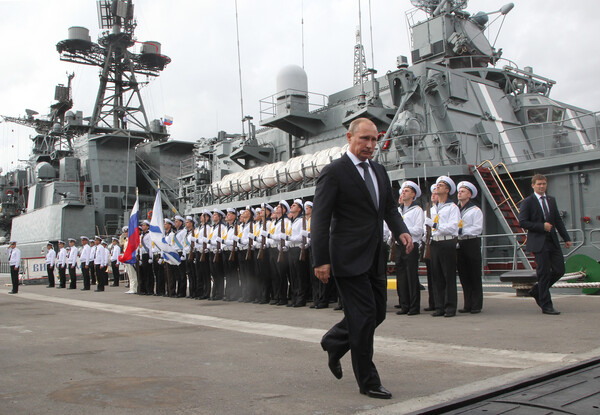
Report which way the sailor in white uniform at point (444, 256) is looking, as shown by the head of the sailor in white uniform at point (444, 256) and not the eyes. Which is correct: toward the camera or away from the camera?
toward the camera

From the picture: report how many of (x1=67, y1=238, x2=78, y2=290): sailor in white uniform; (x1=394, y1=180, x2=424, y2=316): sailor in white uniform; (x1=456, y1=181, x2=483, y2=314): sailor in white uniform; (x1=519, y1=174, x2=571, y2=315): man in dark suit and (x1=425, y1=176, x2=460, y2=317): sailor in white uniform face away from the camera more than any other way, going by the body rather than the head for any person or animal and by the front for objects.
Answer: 0

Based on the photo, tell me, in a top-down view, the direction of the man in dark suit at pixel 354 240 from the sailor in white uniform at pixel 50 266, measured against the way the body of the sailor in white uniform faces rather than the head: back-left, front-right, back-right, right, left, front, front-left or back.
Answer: front-left

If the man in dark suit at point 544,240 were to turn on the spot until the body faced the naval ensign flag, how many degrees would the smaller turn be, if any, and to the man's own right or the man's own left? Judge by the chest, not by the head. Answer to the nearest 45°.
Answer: approximately 135° to the man's own right

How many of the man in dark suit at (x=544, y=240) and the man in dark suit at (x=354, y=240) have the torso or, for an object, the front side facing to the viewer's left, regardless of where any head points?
0

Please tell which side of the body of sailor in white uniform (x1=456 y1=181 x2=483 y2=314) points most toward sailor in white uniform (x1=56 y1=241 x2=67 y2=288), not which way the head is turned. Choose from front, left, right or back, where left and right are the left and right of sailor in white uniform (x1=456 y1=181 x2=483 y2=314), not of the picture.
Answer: right

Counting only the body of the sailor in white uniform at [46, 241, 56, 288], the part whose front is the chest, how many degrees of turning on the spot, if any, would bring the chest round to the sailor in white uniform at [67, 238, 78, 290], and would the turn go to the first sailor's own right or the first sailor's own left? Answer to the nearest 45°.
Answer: approximately 45° to the first sailor's own left

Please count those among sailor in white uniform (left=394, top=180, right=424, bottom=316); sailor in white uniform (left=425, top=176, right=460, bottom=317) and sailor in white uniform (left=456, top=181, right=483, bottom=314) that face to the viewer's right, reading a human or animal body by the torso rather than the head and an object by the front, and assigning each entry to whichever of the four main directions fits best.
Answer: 0

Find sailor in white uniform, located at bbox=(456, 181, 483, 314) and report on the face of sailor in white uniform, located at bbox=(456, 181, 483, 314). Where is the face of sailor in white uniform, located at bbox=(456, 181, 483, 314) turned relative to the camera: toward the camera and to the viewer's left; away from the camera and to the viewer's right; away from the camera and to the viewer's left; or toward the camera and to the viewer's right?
toward the camera and to the viewer's left

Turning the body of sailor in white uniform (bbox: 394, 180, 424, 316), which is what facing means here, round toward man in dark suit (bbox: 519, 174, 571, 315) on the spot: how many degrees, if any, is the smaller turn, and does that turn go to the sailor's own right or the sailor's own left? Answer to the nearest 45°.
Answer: approximately 90° to the sailor's own left

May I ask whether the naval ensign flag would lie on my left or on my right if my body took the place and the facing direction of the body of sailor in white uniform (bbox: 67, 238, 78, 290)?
on my left

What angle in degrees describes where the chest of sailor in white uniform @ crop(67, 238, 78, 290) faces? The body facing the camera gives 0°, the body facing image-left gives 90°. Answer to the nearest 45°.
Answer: approximately 45°

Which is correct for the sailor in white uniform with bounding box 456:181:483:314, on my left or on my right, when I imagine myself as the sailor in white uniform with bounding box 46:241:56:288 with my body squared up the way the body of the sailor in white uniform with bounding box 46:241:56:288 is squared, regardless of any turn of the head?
on my left

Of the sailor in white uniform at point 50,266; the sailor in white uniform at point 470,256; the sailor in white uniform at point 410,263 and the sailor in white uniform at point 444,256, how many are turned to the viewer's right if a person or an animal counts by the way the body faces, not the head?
0

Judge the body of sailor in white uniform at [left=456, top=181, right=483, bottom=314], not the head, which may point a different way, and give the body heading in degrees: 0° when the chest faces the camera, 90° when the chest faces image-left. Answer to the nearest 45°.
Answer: approximately 45°

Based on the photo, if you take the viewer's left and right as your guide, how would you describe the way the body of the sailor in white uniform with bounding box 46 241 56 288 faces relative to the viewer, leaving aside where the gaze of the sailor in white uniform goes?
facing the viewer and to the left of the viewer
